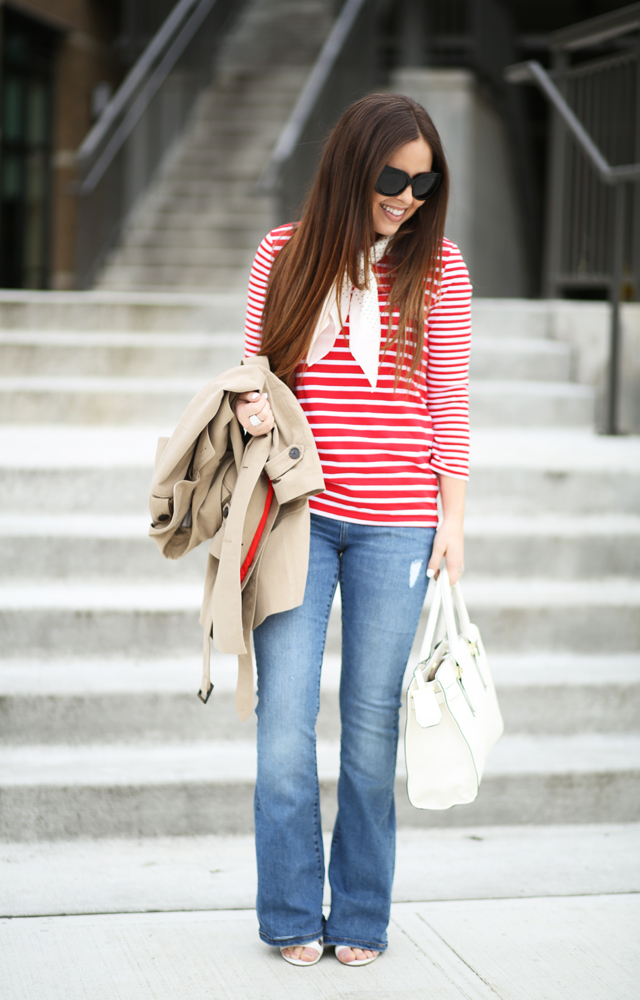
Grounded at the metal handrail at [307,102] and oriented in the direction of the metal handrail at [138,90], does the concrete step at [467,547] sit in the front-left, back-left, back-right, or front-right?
back-left

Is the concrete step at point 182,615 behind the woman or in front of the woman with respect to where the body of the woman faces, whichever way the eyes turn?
behind

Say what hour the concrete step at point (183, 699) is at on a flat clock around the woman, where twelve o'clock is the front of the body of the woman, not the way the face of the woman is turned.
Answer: The concrete step is roughly at 5 o'clock from the woman.

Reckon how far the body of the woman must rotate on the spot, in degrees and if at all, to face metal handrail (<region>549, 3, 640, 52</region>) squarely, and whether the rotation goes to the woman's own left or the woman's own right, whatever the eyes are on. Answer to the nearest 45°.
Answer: approximately 180°

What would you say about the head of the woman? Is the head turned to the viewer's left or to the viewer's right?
to the viewer's right

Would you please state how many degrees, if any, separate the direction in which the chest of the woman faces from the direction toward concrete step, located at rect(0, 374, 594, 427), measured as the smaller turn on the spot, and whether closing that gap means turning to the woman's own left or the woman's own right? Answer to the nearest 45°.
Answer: approximately 180°

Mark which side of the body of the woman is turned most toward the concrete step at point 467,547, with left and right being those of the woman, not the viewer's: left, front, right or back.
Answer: back

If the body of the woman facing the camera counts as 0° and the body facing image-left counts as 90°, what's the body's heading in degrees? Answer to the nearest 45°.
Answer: approximately 0°

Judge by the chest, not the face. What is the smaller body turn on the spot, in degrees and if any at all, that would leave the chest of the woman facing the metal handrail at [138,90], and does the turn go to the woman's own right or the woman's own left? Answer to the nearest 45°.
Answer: approximately 180°

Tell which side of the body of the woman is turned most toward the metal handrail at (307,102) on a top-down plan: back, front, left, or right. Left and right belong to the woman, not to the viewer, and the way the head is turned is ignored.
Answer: back
